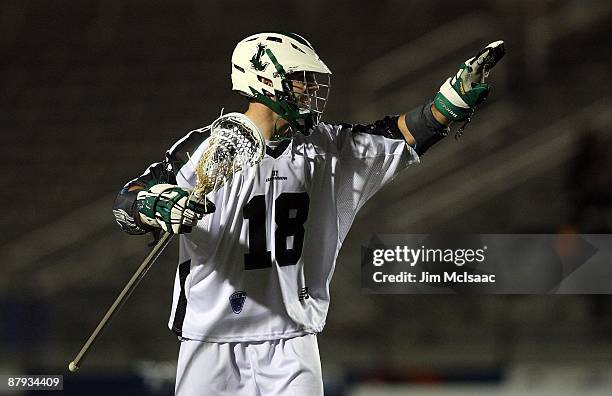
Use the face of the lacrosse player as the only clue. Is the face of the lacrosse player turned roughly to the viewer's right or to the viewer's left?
to the viewer's right

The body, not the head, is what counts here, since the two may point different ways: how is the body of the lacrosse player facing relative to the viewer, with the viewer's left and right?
facing the viewer and to the right of the viewer
